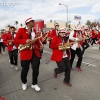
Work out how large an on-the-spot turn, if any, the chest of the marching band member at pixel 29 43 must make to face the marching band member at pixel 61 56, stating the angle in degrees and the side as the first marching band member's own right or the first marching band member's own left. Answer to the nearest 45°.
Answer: approximately 45° to the first marching band member's own left

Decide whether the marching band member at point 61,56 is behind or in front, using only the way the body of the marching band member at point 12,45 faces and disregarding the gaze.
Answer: in front

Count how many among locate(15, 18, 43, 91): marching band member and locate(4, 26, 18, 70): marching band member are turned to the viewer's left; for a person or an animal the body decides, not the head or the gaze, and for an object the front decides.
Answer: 0

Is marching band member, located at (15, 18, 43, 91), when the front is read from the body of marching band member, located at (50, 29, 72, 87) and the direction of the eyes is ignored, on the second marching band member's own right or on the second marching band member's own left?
on the second marching band member's own right
